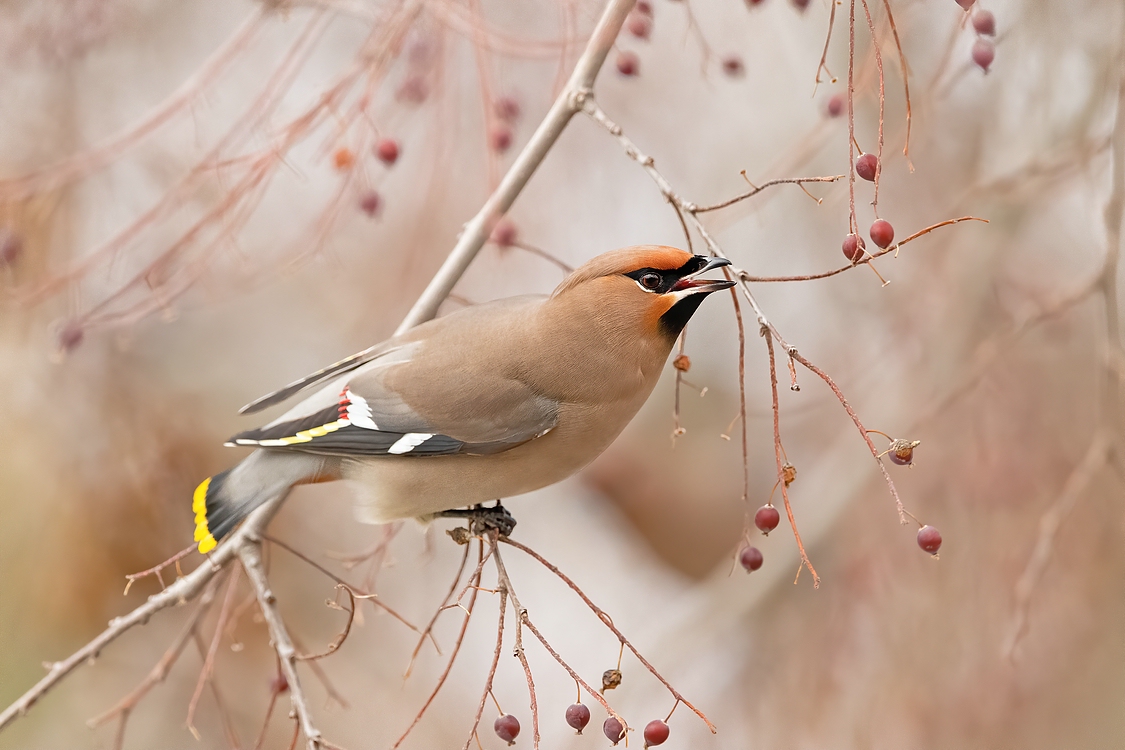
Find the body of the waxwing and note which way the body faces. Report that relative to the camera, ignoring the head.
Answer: to the viewer's right

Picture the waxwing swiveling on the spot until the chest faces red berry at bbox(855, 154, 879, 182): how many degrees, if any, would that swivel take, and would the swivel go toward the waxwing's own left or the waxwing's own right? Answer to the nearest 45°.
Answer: approximately 45° to the waxwing's own right

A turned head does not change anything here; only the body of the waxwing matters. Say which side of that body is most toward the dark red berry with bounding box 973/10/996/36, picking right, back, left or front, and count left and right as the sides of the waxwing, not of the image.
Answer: front

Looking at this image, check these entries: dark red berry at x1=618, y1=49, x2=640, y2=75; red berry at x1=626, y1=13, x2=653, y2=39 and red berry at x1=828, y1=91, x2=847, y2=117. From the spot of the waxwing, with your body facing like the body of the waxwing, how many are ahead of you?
3

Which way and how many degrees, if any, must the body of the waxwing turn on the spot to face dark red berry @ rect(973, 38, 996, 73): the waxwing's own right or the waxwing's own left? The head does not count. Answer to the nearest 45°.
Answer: approximately 45° to the waxwing's own left

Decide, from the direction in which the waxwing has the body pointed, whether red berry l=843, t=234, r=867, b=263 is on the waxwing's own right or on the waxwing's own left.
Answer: on the waxwing's own right

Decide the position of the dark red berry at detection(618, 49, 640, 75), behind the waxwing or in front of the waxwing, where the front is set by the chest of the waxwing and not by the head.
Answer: in front

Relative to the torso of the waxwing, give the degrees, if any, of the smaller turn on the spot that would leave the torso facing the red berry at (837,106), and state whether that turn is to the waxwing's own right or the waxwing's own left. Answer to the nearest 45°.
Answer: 0° — it already faces it

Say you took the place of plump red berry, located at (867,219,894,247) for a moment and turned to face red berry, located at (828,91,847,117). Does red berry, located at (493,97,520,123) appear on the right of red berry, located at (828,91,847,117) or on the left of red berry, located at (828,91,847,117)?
left
